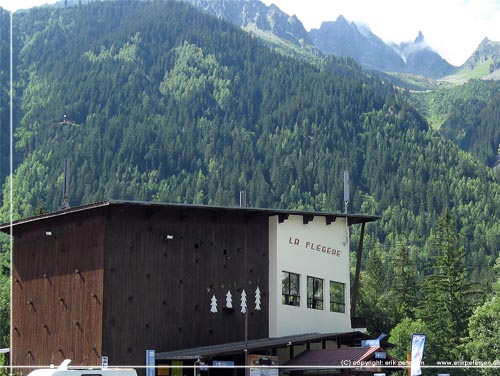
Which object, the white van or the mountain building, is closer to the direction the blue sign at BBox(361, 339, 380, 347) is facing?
the white van

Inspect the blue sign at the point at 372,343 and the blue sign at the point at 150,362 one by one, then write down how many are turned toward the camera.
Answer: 2

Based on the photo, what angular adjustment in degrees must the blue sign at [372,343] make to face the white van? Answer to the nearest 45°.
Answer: approximately 45° to its right

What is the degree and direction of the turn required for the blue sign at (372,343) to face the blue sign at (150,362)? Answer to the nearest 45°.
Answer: approximately 90° to its right

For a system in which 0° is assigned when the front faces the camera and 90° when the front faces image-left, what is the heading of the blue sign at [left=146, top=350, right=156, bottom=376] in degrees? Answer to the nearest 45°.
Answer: approximately 0°

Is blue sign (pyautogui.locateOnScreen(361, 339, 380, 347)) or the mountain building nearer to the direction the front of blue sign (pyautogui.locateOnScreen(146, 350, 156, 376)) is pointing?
the blue sign

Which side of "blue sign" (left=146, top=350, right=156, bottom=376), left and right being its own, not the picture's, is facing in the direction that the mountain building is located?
back

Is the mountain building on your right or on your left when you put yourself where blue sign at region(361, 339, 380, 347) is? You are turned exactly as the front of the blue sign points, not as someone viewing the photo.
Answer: on your right

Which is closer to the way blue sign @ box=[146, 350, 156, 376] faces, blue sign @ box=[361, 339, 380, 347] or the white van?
the white van

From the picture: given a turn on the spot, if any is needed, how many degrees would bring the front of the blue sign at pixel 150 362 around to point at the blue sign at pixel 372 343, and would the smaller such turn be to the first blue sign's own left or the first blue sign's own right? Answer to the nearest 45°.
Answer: approximately 90° to the first blue sign's own left
